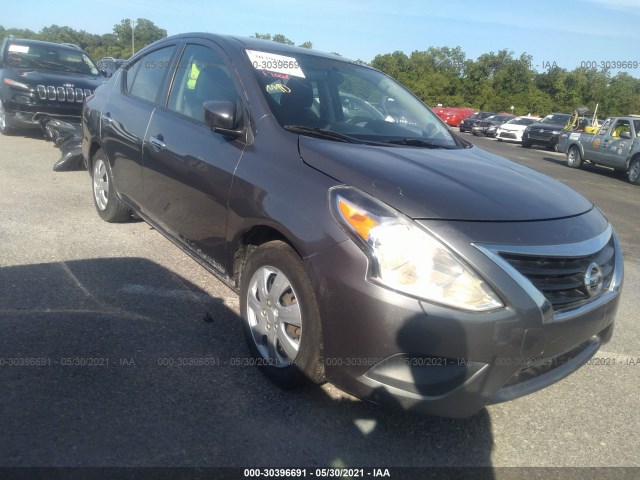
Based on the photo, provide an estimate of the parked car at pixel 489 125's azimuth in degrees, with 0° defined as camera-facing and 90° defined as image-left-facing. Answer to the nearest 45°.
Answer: approximately 45°

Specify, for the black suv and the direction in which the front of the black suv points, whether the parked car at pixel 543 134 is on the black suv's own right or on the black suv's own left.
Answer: on the black suv's own left

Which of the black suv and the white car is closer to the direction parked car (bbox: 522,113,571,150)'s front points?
the black suv

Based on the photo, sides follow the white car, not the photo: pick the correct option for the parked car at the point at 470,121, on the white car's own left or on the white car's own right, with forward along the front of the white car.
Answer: on the white car's own right

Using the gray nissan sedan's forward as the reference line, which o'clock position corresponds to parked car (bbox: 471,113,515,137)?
The parked car is roughly at 8 o'clock from the gray nissan sedan.

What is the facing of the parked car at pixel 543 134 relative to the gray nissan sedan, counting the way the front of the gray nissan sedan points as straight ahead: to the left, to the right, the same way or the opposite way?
to the right

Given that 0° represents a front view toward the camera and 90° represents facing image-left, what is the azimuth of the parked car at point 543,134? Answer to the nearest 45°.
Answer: approximately 45°

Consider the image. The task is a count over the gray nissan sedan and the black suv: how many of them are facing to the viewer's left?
0

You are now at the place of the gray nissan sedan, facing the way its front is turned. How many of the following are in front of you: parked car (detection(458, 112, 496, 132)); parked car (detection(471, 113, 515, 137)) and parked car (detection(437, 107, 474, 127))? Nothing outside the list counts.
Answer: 0

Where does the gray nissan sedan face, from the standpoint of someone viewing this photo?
facing the viewer and to the right of the viewer

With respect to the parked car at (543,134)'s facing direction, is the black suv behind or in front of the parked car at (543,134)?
in front

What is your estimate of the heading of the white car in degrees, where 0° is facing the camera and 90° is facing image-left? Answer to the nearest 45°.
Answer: approximately 45°

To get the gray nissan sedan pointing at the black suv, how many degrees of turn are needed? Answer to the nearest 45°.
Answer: approximately 180°

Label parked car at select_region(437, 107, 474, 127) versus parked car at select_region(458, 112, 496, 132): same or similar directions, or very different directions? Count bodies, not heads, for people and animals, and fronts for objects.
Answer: same or similar directions

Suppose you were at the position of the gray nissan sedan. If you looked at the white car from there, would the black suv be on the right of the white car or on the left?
left

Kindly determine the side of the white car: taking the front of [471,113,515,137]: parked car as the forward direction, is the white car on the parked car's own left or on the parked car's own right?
on the parked car's own left

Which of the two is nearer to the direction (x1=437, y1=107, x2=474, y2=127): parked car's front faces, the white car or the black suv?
the black suv

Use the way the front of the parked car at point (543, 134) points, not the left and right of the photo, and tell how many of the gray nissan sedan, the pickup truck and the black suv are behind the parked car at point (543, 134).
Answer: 0
